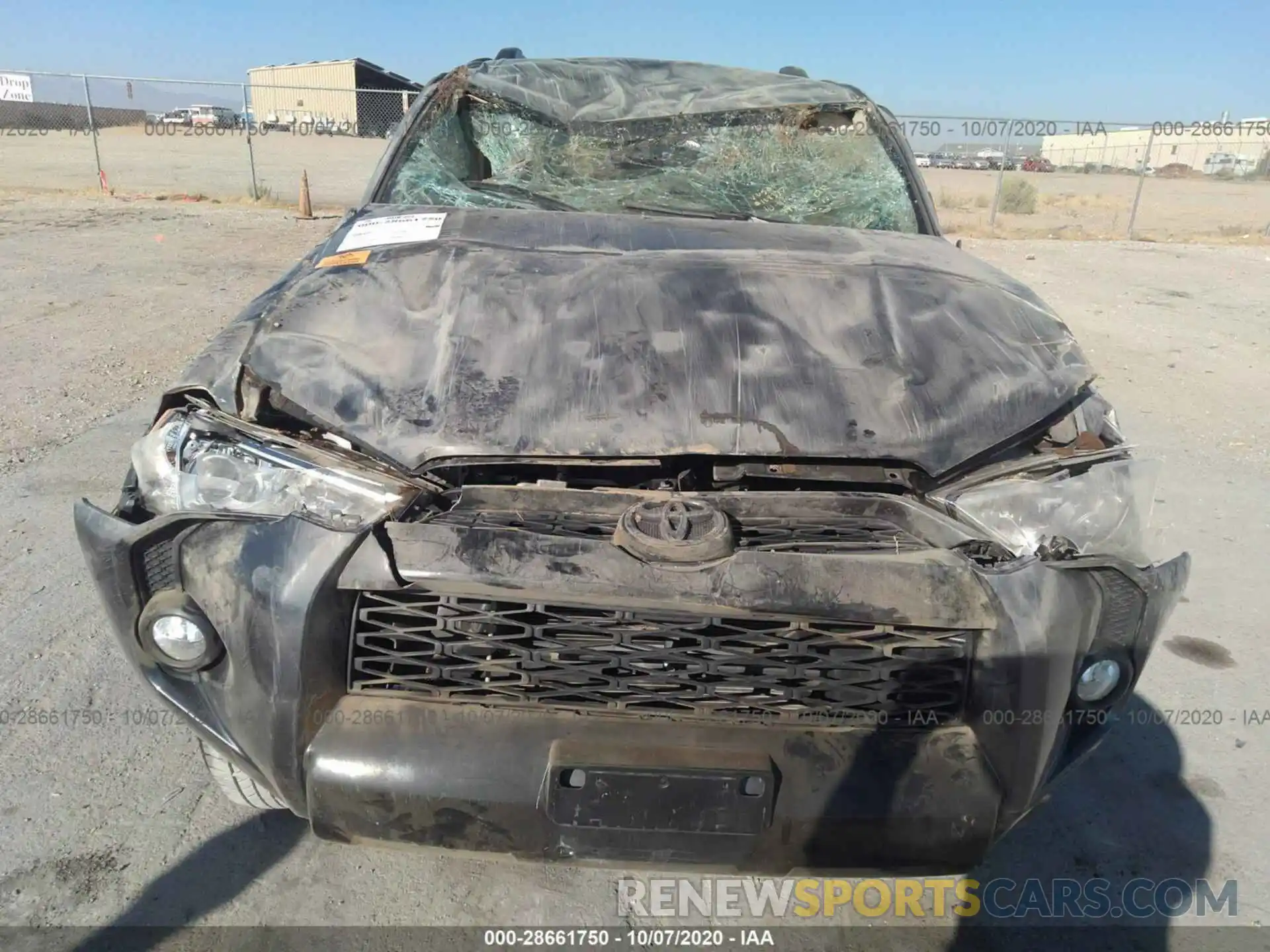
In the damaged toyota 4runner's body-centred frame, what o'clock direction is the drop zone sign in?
The drop zone sign is roughly at 5 o'clock from the damaged toyota 4runner.

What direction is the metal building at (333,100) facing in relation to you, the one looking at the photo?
facing the viewer and to the right of the viewer

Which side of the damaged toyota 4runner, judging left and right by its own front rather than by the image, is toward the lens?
front

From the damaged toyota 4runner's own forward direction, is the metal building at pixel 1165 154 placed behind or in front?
behind

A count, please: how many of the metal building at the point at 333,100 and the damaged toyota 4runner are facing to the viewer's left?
0

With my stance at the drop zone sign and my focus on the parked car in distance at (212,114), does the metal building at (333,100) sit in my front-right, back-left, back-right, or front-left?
front-right

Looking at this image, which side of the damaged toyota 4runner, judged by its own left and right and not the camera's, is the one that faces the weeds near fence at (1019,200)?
back

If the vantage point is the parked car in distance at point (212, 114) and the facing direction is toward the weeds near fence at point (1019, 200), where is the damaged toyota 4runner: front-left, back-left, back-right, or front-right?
front-right

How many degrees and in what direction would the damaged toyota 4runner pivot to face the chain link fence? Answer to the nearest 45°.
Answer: approximately 180°

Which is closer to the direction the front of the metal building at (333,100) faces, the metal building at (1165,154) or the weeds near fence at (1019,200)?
the weeds near fence

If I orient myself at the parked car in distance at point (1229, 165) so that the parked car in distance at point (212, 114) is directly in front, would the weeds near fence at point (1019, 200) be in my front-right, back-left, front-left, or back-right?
front-left

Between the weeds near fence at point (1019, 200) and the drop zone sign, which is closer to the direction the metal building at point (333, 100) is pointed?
the weeds near fence
